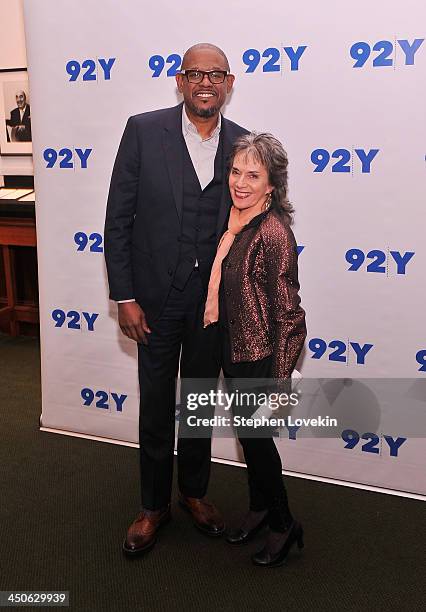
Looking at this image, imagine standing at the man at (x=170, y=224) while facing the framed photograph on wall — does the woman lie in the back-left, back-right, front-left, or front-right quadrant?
back-right

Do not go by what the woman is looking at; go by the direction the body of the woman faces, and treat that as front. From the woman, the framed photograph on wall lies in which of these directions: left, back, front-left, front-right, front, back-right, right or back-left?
right

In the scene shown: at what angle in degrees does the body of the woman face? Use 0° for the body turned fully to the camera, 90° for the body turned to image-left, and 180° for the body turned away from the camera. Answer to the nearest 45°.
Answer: approximately 45°

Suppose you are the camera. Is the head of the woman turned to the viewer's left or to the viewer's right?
to the viewer's left

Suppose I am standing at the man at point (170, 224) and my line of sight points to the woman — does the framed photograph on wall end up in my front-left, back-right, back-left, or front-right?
back-left
